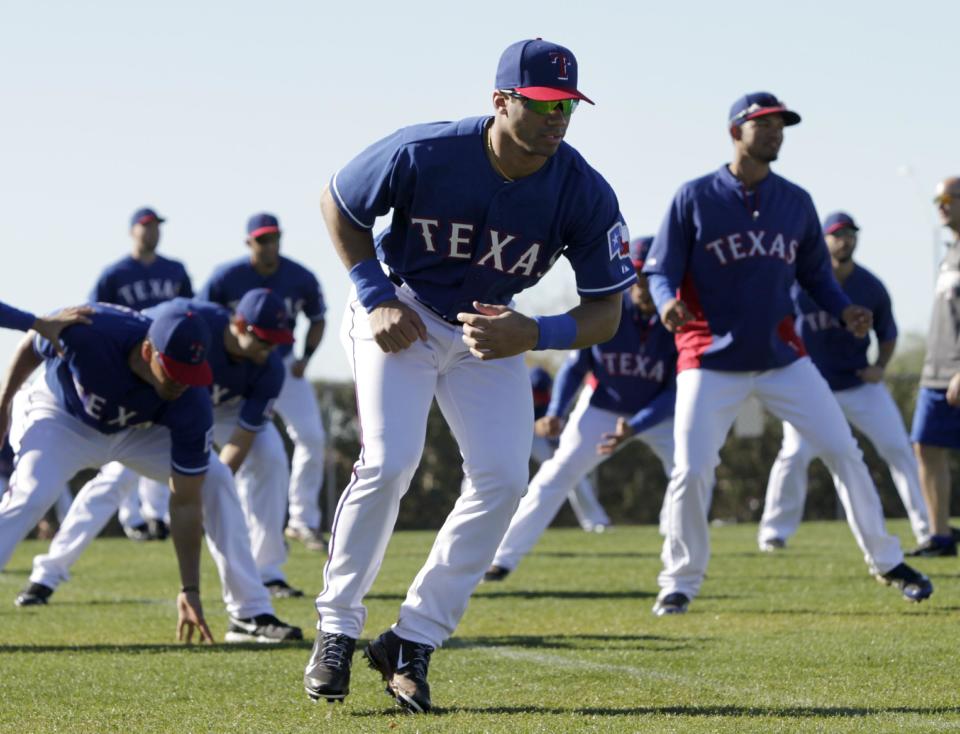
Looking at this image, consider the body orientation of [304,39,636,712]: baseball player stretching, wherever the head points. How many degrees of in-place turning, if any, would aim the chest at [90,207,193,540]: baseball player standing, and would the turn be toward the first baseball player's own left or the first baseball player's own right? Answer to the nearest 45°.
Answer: approximately 180°

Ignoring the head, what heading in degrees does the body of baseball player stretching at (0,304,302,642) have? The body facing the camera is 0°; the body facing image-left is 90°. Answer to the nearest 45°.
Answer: approximately 315°

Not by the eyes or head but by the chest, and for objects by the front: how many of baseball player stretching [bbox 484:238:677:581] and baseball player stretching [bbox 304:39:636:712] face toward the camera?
2

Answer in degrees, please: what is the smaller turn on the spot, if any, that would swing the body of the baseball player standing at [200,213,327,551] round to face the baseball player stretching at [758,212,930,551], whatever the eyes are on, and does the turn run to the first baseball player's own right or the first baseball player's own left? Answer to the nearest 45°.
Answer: approximately 90° to the first baseball player's own left

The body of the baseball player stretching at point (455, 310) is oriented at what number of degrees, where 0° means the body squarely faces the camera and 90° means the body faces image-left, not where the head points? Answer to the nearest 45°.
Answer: approximately 0°

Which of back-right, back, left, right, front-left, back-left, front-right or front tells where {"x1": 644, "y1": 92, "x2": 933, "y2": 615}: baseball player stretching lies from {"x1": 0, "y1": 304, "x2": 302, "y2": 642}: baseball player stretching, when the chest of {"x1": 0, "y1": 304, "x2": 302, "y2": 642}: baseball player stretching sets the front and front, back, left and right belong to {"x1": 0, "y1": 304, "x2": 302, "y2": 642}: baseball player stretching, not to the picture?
front-left

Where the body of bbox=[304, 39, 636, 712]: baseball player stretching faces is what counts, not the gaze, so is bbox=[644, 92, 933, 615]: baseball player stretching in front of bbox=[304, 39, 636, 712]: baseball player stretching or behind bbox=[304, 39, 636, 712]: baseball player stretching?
behind
